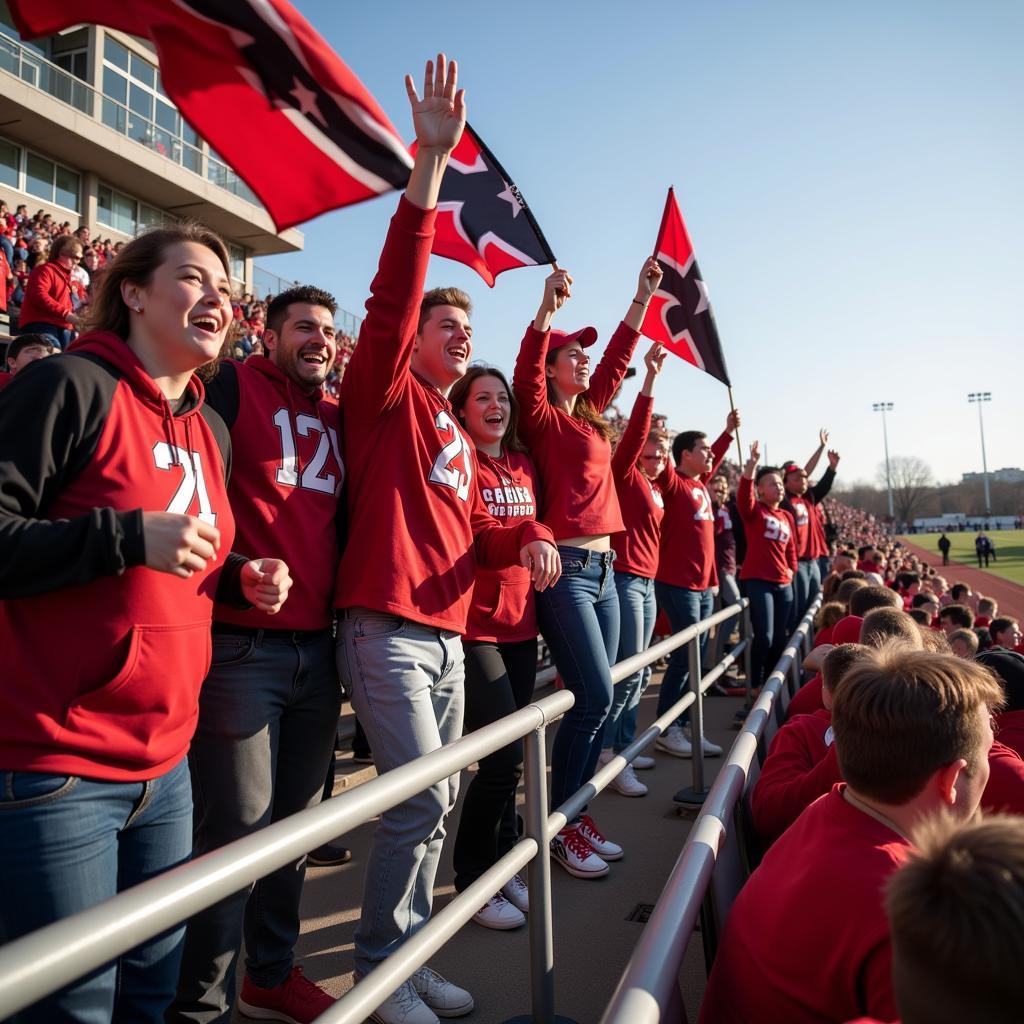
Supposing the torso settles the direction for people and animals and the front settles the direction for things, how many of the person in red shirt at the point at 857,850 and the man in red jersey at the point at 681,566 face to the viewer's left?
0

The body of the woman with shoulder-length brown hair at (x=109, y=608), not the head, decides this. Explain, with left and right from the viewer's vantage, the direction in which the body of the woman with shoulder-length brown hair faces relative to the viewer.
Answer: facing the viewer and to the right of the viewer

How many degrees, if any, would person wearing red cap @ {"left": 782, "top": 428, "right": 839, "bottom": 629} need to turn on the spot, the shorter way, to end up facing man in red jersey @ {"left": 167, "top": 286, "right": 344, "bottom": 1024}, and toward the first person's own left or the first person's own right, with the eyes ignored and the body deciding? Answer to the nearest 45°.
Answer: approximately 45° to the first person's own right

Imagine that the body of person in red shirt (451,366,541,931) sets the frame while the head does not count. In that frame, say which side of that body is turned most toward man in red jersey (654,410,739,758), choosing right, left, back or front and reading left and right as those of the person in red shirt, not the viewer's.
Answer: left

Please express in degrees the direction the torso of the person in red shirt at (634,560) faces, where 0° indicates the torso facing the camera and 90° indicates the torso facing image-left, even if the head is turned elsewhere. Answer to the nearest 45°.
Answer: approximately 315°

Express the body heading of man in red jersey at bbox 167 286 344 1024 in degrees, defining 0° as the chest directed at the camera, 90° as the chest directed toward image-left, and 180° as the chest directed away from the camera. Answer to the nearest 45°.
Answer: approximately 315°

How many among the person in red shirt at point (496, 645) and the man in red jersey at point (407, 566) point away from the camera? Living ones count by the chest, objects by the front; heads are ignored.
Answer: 0

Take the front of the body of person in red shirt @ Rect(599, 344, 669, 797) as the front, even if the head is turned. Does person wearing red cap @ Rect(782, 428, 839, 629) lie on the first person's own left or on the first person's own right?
on the first person's own left

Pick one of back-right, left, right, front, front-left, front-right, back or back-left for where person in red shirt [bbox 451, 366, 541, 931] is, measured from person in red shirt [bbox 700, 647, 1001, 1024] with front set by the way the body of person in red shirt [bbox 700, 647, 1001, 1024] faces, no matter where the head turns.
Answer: left

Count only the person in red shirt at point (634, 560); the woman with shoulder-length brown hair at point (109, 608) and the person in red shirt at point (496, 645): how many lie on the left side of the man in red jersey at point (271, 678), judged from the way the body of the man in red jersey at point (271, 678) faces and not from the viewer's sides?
2

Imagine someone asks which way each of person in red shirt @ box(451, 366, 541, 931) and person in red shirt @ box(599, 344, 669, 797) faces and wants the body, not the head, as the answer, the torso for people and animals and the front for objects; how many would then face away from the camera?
0
